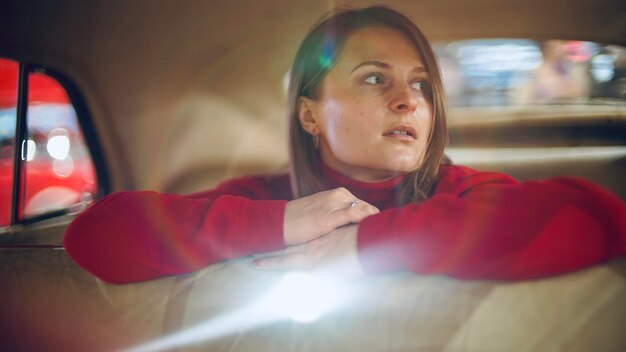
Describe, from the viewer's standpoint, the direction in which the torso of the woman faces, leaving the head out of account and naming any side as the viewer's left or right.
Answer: facing the viewer

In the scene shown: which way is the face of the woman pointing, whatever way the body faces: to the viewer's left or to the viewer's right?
to the viewer's right
